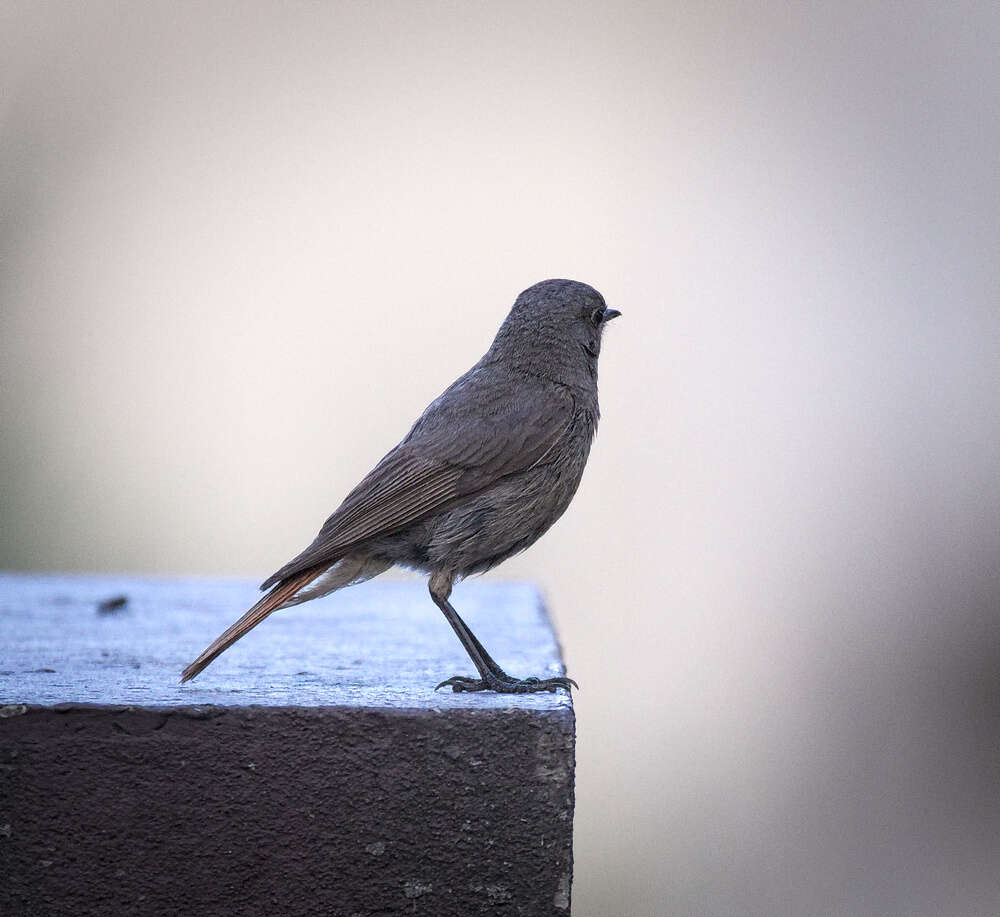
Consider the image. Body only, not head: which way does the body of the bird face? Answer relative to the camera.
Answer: to the viewer's right
